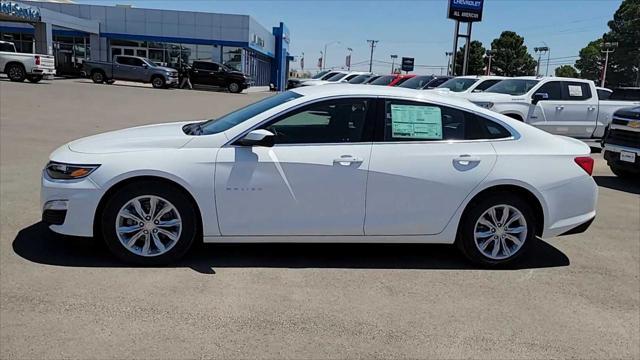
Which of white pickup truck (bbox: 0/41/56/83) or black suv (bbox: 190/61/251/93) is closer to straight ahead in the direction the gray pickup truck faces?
the black suv

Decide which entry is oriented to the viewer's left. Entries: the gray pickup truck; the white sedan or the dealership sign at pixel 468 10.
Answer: the white sedan

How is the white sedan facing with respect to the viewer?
to the viewer's left

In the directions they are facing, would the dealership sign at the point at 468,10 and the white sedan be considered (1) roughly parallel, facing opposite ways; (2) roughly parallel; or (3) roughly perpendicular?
roughly perpendicular

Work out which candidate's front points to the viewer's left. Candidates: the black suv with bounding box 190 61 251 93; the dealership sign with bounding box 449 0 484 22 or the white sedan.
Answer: the white sedan

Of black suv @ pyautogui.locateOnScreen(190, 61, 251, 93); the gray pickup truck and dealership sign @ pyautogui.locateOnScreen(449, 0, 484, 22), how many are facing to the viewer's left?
0

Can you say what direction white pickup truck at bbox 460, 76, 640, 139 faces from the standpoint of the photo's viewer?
facing the viewer and to the left of the viewer

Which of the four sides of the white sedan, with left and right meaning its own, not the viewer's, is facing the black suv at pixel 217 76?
right

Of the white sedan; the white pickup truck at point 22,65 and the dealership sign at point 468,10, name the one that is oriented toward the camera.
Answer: the dealership sign

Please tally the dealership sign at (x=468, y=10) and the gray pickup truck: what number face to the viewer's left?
0

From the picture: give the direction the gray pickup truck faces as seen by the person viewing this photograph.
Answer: facing the viewer and to the right of the viewer

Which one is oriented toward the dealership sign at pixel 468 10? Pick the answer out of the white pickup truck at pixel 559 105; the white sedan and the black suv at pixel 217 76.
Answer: the black suv

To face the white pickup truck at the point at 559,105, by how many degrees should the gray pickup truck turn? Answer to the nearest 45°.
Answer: approximately 45° to its right

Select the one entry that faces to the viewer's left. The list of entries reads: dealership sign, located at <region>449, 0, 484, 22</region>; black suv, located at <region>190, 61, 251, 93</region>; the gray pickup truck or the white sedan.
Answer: the white sedan

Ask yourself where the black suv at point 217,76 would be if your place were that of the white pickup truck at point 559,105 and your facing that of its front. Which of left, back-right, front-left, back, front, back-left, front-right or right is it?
right

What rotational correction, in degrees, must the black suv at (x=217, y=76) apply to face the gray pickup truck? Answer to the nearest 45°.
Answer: approximately 135° to its right

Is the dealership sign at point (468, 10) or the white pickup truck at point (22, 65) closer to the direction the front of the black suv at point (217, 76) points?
the dealership sign
